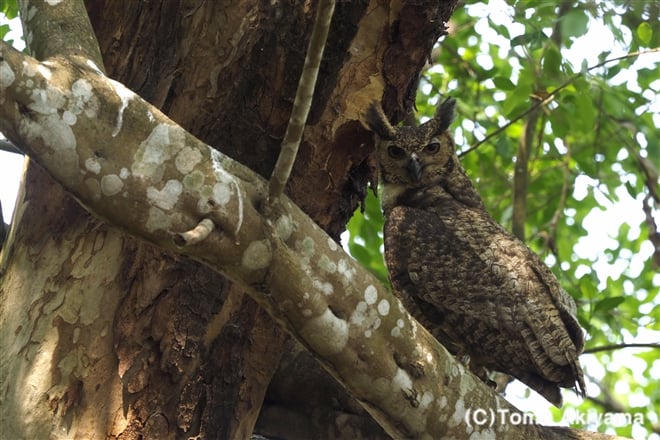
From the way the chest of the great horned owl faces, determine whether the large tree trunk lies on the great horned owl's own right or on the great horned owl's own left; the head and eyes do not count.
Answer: on the great horned owl's own left
